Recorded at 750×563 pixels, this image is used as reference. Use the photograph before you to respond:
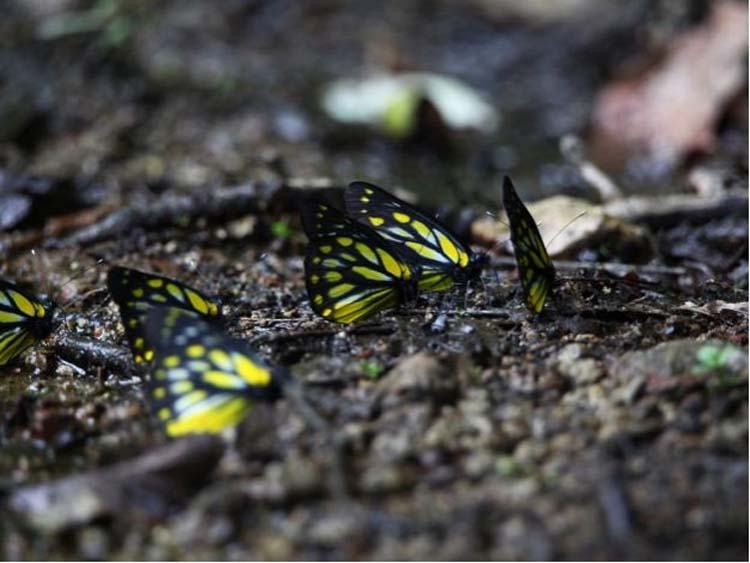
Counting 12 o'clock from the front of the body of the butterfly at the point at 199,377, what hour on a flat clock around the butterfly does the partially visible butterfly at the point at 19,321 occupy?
The partially visible butterfly is roughly at 8 o'clock from the butterfly.

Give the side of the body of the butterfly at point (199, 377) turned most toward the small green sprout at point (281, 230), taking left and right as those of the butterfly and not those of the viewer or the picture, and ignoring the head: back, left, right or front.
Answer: left

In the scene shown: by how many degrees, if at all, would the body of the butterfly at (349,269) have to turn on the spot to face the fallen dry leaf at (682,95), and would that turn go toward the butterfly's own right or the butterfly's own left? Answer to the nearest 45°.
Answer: approximately 45° to the butterfly's own left

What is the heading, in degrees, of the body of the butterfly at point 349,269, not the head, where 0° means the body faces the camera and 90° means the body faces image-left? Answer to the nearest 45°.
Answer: approximately 270°

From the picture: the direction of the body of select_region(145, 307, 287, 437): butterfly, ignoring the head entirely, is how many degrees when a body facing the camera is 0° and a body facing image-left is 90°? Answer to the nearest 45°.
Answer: approximately 270°

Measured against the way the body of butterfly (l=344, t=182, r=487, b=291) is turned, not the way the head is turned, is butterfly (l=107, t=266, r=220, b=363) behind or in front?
behind

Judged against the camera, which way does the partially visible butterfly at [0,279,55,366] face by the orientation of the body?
to the viewer's right

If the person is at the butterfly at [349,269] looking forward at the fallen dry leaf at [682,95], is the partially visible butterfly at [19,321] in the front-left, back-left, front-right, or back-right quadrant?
back-left

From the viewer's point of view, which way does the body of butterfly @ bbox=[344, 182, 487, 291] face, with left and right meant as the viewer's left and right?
facing to the right of the viewer

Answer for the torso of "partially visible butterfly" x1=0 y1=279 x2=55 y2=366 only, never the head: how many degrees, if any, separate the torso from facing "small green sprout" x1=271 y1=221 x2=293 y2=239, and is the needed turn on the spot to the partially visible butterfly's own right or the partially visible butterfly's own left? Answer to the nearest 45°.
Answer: approximately 45° to the partially visible butterfly's own left
